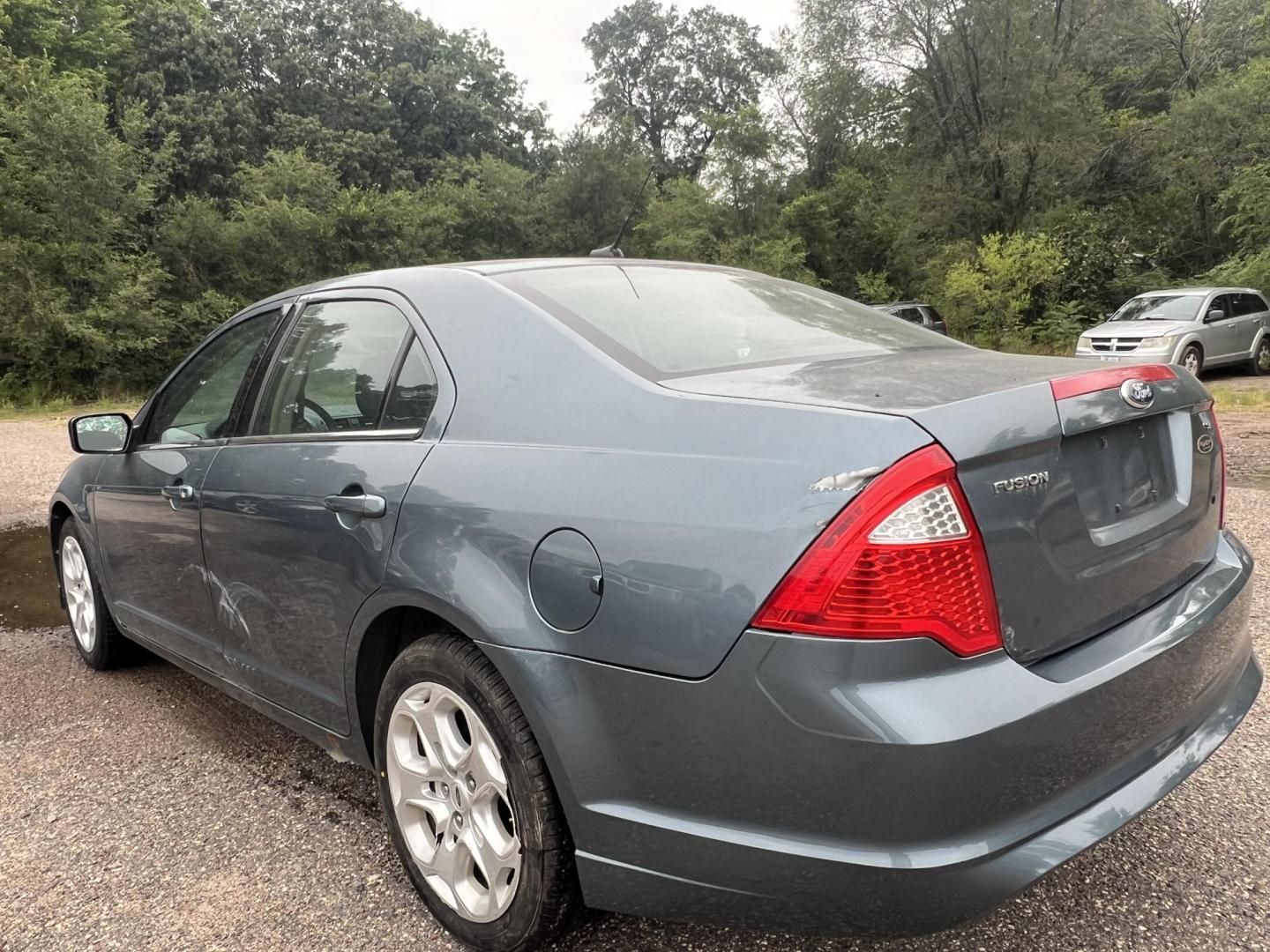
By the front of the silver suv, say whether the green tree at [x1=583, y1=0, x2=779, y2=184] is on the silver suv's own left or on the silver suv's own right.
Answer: on the silver suv's own right

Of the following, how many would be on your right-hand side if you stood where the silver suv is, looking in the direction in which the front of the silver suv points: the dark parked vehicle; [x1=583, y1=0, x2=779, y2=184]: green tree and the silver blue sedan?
2

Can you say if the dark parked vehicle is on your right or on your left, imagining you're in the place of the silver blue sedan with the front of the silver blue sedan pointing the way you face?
on your right

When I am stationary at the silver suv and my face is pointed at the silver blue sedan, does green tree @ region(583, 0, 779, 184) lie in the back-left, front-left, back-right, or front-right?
back-right

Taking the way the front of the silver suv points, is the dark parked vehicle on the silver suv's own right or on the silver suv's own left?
on the silver suv's own right

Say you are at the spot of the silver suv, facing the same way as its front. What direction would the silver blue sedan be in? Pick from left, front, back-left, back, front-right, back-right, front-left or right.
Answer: front-left

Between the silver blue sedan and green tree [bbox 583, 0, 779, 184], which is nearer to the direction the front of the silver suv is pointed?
the silver blue sedan

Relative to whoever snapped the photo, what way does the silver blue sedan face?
facing away from the viewer and to the left of the viewer

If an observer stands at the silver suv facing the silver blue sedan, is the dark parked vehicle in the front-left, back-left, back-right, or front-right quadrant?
back-right

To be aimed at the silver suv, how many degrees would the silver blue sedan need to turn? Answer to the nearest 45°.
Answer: approximately 90° to its right

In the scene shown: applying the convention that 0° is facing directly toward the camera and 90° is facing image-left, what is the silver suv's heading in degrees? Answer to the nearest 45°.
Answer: approximately 45°

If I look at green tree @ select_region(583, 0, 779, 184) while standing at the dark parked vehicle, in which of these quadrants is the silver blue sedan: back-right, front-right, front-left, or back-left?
back-left

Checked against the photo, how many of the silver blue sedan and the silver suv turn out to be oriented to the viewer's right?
0
